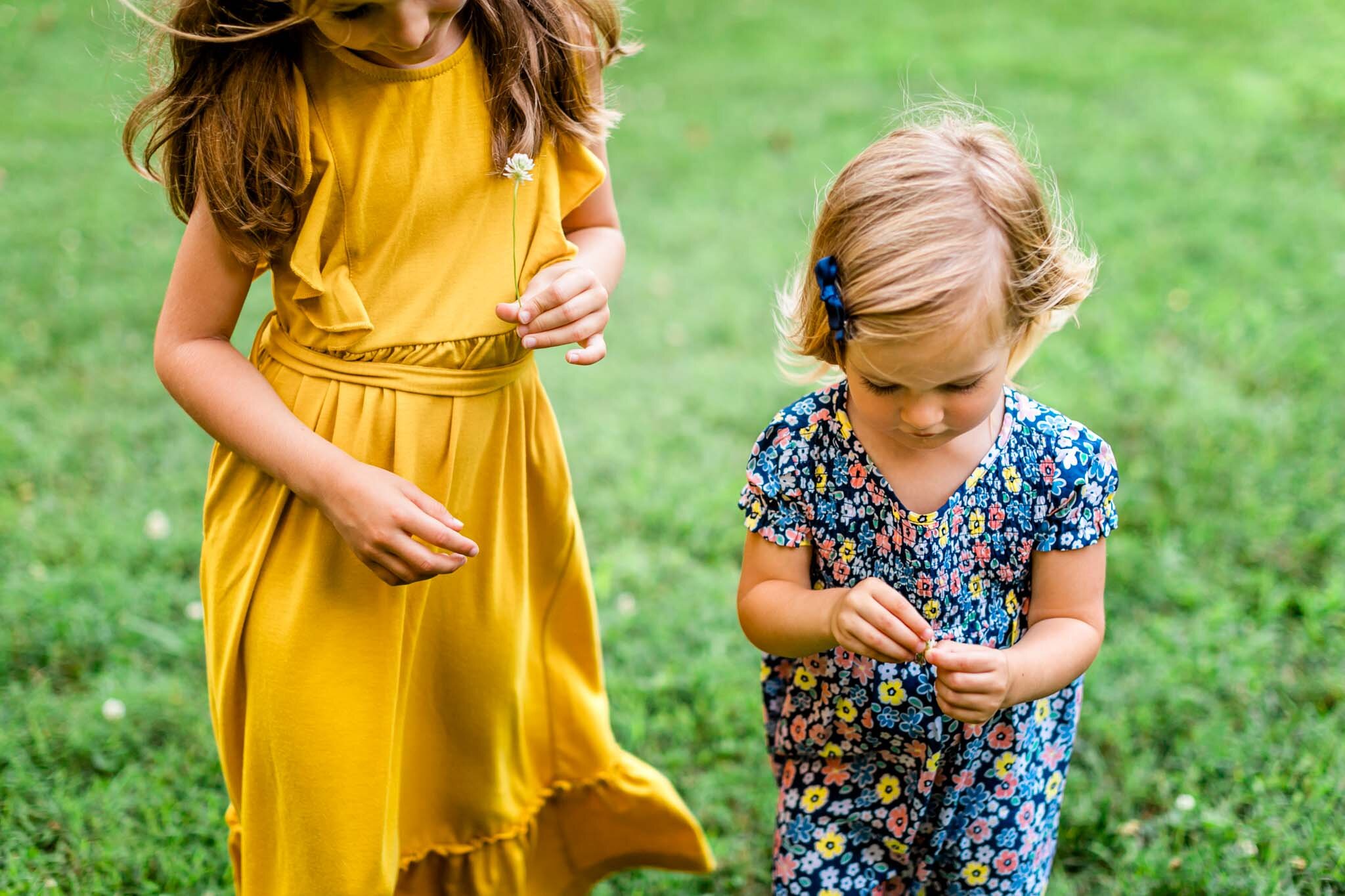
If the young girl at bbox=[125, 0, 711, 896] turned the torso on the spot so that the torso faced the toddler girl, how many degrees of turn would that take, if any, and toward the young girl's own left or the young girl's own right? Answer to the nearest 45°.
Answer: approximately 90° to the young girl's own left

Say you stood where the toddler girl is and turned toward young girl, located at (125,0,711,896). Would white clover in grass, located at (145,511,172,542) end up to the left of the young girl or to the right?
right

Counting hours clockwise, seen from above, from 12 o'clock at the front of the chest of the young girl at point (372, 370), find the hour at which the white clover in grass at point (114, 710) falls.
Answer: The white clover in grass is roughly at 5 o'clock from the young girl.

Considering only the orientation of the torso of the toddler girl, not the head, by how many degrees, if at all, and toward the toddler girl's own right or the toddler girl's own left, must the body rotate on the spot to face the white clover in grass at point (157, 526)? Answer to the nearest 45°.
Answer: approximately 135° to the toddler girl's own right

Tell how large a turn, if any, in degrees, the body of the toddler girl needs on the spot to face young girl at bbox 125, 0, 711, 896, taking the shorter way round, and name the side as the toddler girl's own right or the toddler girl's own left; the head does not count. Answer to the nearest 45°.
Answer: approximately 90° to the toddler girl's own right

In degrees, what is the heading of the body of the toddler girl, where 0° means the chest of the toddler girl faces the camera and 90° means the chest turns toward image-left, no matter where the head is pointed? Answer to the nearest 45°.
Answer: approximately 0°

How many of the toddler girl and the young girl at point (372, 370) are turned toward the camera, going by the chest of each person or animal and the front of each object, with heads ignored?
2

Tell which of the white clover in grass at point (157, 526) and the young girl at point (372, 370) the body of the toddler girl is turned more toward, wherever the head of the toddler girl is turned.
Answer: the young girl
